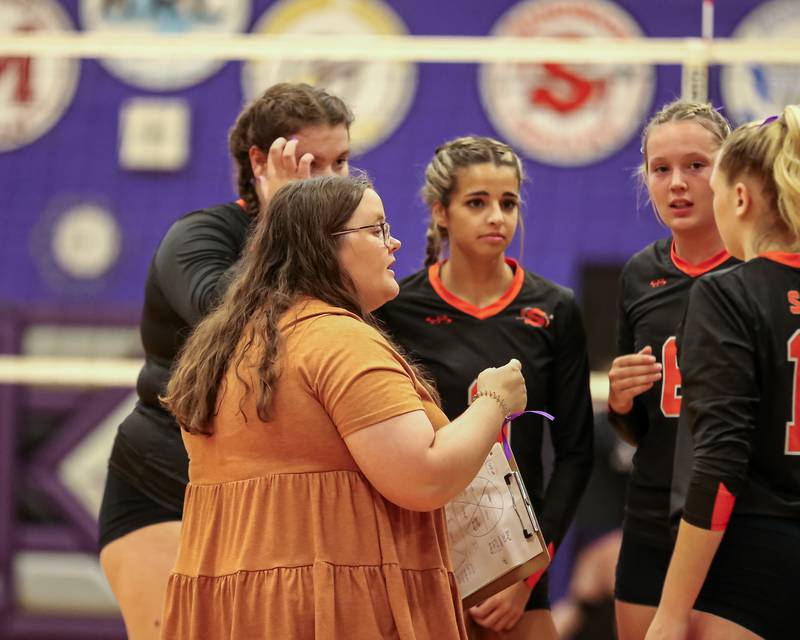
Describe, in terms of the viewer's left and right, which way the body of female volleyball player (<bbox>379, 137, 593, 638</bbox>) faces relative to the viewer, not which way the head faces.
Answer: facing the viewer

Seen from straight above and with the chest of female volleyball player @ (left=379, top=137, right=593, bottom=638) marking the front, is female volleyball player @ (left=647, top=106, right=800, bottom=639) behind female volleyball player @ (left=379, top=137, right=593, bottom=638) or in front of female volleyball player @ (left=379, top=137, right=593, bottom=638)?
in front

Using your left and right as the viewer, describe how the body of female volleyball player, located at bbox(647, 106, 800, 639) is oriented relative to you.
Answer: facing away from the viewer and to the left of the viewer

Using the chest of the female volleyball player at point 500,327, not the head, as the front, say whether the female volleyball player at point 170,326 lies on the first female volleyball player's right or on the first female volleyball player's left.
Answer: on the first female volleyball player's right

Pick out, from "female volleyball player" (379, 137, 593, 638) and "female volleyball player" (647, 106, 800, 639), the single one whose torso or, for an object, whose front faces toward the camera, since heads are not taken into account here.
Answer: "female volleyball player" (379, 137, 593, 638)

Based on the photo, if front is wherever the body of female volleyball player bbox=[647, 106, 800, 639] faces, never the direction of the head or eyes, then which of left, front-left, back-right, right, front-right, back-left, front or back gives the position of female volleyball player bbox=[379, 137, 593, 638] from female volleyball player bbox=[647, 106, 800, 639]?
front

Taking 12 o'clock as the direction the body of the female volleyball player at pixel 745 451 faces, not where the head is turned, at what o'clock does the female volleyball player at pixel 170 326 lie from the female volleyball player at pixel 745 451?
the female volleyball player at pixel 170 326 is roughly at 11 o'clock from the female volleyball player at pixel 745 451.

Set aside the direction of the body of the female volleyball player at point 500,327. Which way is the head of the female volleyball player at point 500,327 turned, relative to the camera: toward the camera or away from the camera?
toward the camera
